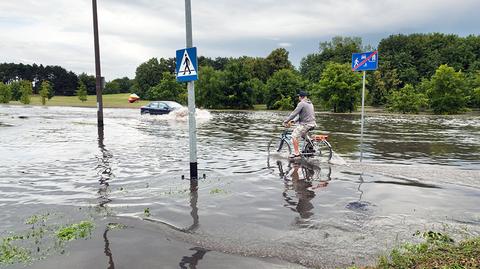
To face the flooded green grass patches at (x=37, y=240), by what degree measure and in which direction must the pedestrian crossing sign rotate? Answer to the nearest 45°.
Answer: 0° — it already faces it

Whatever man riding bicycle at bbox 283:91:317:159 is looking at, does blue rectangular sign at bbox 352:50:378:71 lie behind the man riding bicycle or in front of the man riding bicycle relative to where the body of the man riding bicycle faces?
behind

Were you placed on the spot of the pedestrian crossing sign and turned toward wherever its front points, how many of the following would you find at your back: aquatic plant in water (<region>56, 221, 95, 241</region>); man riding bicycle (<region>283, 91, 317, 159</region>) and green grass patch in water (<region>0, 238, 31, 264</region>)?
1

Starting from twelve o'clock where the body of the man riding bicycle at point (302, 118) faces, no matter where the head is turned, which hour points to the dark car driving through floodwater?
The dark car driving through floodwater is roughly at 2 o'clock from the man riding bicycle.

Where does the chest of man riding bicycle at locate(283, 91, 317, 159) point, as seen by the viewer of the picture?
to the viewer's left

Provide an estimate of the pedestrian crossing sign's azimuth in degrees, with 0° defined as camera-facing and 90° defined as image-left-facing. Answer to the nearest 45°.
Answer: approximately 45°

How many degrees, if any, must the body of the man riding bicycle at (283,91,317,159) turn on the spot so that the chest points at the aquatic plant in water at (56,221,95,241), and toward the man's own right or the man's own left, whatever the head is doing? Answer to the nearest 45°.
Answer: approximately 45° to the man's own left
